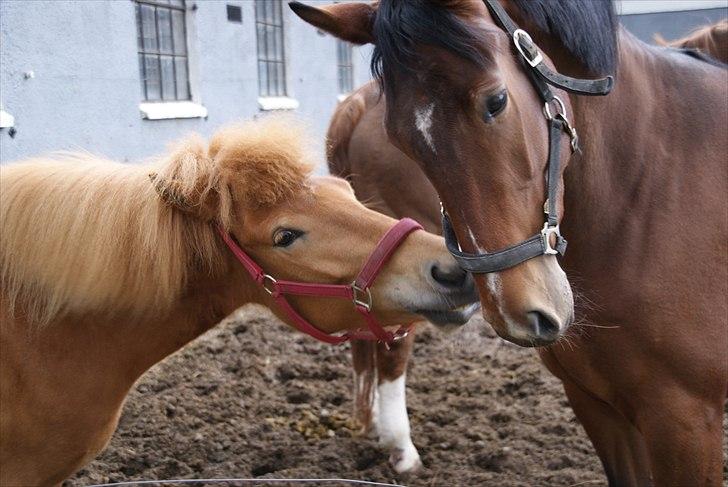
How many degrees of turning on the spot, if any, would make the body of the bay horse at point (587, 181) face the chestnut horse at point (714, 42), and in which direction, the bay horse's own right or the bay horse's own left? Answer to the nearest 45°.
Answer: approximately 180°

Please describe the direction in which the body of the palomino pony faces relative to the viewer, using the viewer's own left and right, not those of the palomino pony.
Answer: facing to the right of the viewer

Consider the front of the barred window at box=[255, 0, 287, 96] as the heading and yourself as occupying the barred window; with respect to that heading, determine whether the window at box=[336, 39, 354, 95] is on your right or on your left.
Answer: on your left

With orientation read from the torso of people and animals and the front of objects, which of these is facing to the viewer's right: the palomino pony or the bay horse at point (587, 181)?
the palomino pony

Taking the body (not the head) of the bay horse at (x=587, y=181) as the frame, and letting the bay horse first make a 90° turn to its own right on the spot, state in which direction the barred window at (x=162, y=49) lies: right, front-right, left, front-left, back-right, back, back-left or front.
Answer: front

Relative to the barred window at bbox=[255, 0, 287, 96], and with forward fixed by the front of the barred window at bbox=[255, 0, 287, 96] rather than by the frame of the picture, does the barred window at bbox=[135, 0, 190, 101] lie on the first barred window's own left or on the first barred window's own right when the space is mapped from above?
on the first barred window's own right

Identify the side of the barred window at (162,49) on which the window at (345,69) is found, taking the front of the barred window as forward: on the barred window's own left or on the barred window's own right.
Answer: on the barred window's own left

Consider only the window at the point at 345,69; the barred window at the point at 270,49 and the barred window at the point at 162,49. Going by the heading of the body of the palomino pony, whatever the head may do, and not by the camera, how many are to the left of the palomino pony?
3
